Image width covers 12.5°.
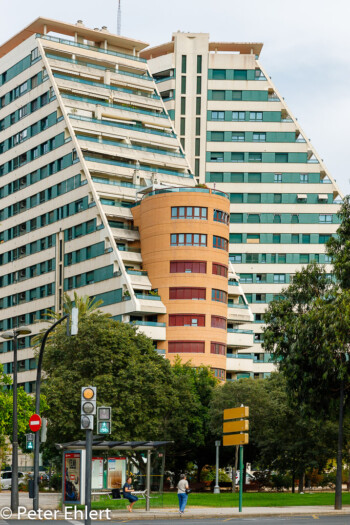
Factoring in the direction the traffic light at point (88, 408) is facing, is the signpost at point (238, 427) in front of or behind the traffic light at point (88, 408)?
behind

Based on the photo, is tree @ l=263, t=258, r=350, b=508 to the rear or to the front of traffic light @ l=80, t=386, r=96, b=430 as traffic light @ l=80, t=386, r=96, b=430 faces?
to the rear

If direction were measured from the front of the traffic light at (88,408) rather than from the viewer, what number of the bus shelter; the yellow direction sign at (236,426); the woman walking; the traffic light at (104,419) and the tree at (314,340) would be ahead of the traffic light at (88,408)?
0

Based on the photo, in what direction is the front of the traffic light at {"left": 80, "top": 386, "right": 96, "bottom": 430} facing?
toward the camera

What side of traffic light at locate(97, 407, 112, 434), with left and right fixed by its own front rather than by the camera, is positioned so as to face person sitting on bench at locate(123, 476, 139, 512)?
back

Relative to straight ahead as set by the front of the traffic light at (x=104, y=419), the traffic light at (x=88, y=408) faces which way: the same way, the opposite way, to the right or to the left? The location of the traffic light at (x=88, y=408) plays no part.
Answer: the same way

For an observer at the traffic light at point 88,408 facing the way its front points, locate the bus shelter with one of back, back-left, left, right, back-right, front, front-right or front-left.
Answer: back

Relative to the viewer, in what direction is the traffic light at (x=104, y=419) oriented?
toward the camera

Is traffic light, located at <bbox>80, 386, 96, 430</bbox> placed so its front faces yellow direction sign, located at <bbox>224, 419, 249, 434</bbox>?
no

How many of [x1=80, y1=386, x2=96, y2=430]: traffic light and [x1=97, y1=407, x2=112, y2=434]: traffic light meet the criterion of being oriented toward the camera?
2

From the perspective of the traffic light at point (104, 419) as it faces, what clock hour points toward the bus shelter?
The bus shelter is roughly at 6 o'clock from the traffic light.

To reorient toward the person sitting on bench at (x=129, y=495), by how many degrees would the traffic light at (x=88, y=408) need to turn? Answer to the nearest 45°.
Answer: approximately 180°

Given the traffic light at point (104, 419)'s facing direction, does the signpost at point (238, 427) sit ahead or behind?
behind
